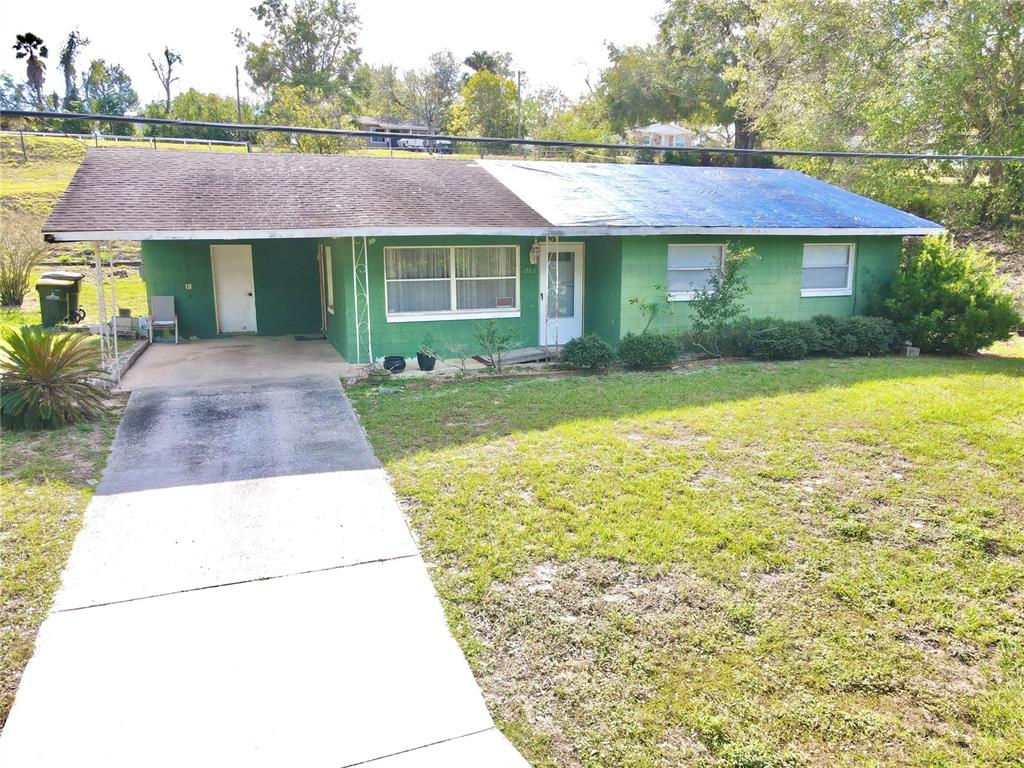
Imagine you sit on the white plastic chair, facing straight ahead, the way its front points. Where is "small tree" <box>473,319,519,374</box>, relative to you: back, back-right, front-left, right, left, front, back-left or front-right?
front-left

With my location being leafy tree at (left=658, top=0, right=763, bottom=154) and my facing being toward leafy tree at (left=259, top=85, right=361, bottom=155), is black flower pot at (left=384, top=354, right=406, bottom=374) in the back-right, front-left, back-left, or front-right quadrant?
front-left

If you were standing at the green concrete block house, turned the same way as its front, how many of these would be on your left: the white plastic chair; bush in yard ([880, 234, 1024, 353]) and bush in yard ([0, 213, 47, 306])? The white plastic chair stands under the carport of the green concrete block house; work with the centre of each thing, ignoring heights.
1

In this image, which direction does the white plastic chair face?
toward the camera

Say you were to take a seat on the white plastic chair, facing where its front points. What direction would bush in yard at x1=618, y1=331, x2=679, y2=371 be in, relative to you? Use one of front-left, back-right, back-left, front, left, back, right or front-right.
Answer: front-left

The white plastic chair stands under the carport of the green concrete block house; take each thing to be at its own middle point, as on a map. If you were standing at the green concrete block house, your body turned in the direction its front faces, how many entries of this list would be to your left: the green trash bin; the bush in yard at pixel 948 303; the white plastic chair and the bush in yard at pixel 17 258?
1

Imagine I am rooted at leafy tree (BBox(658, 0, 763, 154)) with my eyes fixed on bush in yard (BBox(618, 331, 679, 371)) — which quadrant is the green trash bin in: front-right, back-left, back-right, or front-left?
front-right

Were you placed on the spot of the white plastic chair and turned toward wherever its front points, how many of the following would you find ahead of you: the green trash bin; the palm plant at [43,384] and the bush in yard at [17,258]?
1

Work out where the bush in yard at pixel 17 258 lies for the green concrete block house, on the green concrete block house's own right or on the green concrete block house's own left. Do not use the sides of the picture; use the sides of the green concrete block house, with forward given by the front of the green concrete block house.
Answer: on the green concrete block house's own right

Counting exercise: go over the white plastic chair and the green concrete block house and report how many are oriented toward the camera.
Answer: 2

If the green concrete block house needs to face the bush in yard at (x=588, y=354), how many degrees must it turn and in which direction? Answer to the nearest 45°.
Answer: approximately 45° to its left

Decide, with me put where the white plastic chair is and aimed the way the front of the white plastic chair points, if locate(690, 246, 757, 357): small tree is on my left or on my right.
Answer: on my left

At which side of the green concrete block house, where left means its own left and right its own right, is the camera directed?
front

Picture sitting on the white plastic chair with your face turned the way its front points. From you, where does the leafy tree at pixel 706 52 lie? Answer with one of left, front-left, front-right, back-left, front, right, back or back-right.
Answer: back-left

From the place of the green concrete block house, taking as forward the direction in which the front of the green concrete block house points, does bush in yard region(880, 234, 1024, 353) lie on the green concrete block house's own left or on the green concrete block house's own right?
on the green concrete block house's own left
